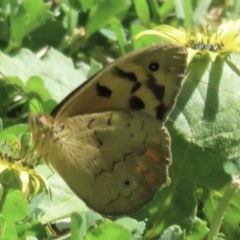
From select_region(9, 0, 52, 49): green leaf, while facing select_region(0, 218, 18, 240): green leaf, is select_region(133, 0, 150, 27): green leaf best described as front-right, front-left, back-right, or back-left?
back-left

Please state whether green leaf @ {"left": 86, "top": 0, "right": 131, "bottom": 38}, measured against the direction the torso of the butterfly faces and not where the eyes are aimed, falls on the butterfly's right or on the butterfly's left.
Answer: on the butterfly's right

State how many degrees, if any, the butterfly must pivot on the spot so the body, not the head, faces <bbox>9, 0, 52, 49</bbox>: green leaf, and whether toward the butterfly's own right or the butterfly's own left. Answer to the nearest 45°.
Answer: approximately 90° to the butterfly's own right

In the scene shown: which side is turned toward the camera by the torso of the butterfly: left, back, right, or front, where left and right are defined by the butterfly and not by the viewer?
left

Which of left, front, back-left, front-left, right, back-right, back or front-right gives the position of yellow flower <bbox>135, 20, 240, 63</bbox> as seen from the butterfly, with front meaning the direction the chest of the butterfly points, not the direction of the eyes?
back-right

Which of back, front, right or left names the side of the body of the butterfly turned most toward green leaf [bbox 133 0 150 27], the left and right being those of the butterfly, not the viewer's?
right
